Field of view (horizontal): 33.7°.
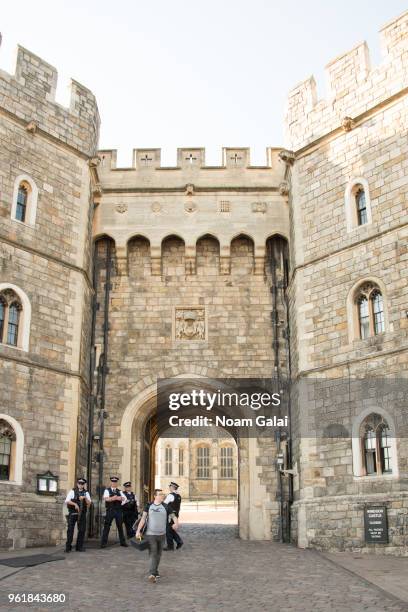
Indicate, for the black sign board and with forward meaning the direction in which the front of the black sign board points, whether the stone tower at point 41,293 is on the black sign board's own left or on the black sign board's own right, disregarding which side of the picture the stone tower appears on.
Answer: on the black sign board's own right

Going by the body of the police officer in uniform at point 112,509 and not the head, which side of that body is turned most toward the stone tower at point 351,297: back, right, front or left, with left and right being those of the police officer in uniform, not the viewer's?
left

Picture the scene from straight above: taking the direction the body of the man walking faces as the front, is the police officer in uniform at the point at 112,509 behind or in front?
behind

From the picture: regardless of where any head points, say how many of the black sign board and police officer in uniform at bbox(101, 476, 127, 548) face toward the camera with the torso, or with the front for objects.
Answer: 2

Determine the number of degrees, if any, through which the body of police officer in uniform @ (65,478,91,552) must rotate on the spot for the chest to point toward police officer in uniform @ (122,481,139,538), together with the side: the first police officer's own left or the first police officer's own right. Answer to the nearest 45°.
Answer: approximately 135° to the first police officer's own left

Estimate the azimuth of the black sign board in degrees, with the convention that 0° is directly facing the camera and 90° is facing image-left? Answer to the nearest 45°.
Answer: approximately 0°

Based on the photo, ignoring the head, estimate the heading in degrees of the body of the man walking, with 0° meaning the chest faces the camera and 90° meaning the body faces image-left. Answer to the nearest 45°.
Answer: approximately 0°
